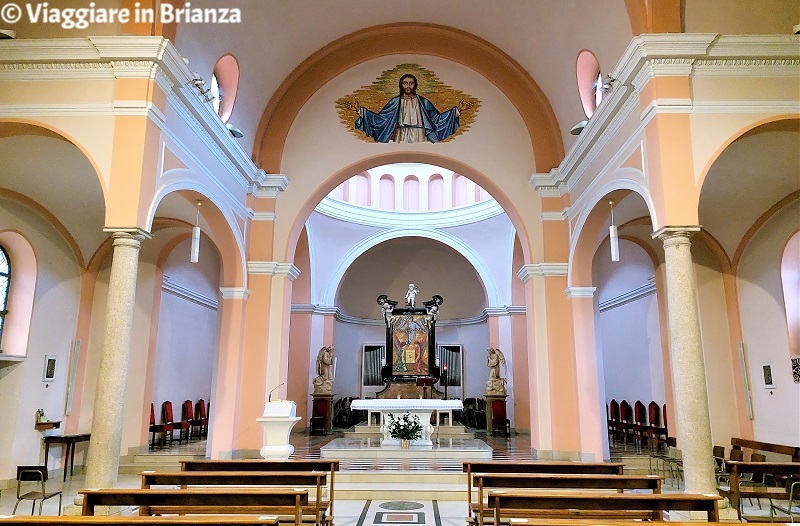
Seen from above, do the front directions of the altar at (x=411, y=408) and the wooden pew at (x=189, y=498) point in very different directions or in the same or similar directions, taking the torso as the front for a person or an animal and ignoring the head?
very different directions

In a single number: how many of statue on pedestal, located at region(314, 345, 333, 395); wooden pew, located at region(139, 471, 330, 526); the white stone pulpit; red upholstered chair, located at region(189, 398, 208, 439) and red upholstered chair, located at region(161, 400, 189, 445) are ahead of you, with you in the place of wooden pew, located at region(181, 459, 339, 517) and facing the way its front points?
4

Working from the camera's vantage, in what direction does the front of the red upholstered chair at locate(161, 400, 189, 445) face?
facing the viewer and to the right of the viewer

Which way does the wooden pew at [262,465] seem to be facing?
away from the camera

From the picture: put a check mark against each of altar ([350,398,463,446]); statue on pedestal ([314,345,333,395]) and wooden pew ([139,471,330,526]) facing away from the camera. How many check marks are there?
1

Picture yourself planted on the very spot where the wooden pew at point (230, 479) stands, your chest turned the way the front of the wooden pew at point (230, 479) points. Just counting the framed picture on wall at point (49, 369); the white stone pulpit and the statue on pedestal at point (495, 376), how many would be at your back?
0

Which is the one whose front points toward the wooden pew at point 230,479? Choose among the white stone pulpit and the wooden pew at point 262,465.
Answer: the white stone pulpit

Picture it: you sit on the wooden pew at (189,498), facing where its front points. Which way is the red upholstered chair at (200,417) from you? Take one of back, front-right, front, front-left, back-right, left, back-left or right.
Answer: front

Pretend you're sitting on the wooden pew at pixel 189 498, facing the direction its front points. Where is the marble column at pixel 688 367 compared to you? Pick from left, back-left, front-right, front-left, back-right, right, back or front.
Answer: right

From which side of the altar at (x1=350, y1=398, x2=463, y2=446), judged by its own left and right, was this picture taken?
front

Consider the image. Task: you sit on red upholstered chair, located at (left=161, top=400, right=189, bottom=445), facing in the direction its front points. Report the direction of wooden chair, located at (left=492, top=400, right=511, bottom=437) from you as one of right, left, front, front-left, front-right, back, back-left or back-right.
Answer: front-left

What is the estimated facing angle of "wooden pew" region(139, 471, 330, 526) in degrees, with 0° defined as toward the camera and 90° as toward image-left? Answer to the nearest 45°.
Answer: approximately 180°

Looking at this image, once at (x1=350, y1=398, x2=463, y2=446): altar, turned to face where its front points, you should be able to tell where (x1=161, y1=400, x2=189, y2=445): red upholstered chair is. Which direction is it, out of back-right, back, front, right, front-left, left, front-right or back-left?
right

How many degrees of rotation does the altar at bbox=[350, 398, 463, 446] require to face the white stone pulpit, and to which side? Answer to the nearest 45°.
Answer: approximately 45° to its right

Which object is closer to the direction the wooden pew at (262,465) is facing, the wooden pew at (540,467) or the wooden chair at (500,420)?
the wooden chair

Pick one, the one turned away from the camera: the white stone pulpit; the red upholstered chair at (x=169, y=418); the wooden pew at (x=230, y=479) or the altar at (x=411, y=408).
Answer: the wooden pew

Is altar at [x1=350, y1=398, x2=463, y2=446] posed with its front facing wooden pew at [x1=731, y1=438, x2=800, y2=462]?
no

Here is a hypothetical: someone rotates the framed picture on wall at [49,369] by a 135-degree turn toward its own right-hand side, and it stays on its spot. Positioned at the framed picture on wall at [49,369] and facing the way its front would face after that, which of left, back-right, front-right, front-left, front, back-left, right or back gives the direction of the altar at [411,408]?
back
